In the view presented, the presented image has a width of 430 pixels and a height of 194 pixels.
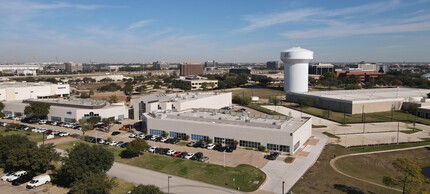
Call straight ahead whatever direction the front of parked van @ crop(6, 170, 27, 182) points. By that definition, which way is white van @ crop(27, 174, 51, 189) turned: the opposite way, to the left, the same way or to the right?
the same way

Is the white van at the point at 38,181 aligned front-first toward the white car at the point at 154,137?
no

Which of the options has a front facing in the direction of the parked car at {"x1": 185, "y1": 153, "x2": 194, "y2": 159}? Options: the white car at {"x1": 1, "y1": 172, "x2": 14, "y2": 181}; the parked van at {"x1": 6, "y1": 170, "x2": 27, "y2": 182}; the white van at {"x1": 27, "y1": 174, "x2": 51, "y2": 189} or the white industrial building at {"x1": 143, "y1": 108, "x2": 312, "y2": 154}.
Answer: the white industrial building

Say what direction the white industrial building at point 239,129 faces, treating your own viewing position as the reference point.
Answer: facing the viewer and to the left of the viewer

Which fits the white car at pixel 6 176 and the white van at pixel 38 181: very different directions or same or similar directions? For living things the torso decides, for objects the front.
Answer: same or similar directions

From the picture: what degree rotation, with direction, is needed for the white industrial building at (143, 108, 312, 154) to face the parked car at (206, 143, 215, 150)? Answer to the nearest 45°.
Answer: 0° — it already faces it

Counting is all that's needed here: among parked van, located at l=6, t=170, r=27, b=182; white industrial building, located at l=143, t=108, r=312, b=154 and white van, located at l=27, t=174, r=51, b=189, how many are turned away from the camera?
0

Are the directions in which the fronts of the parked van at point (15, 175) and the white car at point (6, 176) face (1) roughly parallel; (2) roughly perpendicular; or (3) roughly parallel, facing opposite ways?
roughly parallel
